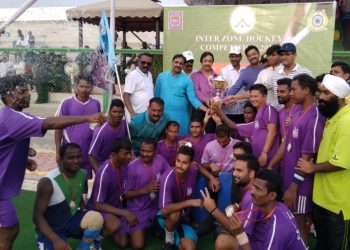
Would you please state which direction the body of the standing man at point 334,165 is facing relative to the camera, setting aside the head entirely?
to the viewer's left

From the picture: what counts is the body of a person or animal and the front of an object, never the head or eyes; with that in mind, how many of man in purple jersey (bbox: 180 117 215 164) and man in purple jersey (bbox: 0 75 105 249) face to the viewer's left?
0

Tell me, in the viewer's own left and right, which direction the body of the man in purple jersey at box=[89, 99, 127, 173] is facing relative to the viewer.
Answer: facing the viewer and to the right of the viewer

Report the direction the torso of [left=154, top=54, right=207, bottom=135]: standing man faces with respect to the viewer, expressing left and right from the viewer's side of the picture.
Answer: facing the viewer

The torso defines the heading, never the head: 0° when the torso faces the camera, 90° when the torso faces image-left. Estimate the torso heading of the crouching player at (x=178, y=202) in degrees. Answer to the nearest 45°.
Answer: approximately 315°

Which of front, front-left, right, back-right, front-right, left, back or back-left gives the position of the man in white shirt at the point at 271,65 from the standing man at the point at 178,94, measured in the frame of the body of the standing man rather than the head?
left

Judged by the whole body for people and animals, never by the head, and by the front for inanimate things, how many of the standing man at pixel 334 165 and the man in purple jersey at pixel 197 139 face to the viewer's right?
0

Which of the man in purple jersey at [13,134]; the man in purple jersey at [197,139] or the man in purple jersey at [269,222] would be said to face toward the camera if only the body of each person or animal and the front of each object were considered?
the man in purple jersey at [197,139]

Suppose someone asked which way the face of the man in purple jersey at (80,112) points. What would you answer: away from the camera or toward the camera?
toward the camera

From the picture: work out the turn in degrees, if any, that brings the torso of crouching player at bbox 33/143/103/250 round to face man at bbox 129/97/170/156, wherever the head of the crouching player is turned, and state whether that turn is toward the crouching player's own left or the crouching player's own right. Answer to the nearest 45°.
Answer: approximately 90° to the crouching player's own left

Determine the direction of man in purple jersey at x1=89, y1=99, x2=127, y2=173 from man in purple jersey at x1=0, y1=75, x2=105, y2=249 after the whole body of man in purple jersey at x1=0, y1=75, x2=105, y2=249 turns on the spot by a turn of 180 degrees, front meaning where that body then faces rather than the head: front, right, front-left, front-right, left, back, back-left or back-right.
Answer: back-right

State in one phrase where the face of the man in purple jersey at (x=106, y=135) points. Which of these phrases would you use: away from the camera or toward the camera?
toward the camera

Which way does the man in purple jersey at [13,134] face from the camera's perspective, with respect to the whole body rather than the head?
to the viewer's right

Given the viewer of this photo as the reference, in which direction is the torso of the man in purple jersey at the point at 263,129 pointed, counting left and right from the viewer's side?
facing the viewer and to the left of the viewer

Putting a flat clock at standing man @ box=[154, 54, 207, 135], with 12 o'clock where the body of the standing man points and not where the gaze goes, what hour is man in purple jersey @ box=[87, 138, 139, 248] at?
The man in purple jersey is roughly at 1 o'clock from the standing man.

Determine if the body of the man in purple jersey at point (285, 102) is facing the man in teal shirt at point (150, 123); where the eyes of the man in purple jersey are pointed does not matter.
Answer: no
